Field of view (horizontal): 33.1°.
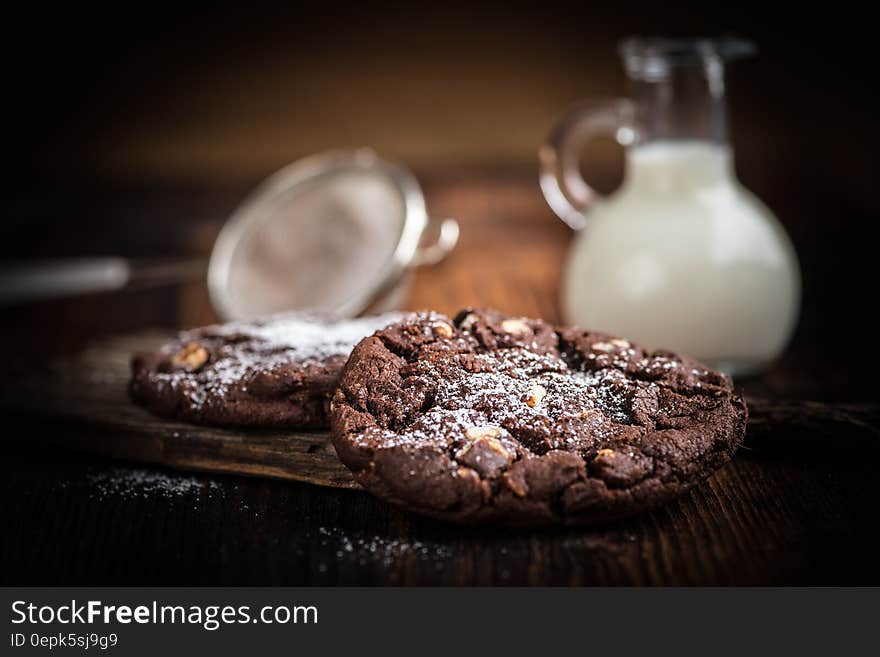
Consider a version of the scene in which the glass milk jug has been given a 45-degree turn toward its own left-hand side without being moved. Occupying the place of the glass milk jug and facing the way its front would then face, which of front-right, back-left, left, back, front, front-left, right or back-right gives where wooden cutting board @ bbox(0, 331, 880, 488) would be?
back

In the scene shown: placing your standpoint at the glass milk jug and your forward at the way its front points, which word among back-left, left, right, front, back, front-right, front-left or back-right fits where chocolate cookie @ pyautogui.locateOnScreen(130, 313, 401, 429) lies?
back-right

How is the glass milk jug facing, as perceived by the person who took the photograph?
facing to the right of the viewer
